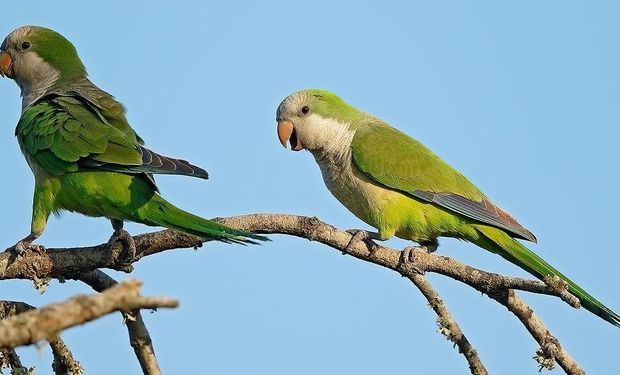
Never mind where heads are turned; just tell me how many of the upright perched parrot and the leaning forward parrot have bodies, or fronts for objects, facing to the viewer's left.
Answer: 2

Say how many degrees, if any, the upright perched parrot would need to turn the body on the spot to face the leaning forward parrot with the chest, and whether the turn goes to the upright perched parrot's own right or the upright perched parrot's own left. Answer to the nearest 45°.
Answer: approximately 180°

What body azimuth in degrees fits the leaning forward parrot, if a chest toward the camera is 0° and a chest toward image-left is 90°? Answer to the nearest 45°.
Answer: approximately 90°

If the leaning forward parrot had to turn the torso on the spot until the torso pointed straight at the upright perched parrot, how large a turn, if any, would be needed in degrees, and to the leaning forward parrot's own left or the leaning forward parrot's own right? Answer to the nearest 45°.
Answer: approximately 45° to the leaning forward parrot's own left

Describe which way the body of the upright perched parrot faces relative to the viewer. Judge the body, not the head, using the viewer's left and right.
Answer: facing to the left of the viewer
